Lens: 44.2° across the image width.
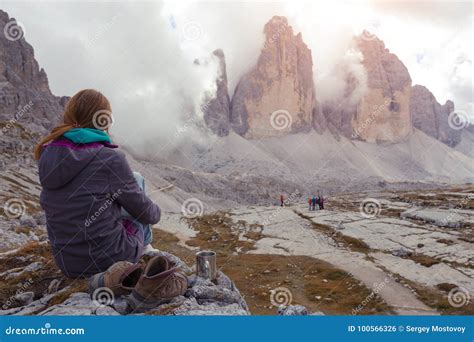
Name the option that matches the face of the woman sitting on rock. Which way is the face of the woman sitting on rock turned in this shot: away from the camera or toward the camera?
away from the camera

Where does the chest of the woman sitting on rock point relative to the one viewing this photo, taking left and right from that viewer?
facing away from the viewer and to the right of the viewer

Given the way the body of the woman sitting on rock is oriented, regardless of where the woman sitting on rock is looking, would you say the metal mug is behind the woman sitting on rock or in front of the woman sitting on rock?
in front
